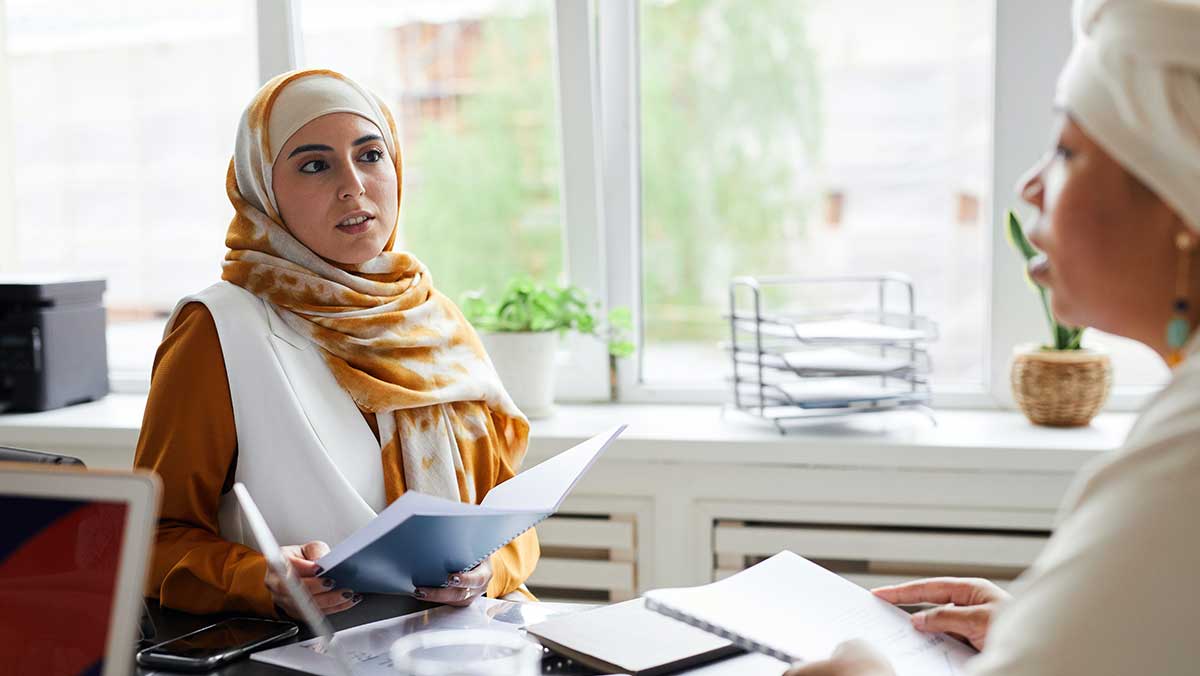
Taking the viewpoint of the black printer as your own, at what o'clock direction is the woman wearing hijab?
The woman wearing hijab is roughly at 10 o'clock from the black printer.

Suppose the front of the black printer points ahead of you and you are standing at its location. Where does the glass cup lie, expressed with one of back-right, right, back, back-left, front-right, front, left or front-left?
front-left

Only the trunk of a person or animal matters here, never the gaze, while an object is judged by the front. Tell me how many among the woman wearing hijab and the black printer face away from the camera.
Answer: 0

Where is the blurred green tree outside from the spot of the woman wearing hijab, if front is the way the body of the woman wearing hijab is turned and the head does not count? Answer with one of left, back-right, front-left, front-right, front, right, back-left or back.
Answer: left

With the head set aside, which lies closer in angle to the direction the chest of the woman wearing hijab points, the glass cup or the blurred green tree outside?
the glass cup

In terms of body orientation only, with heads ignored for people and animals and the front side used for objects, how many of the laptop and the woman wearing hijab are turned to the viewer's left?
0

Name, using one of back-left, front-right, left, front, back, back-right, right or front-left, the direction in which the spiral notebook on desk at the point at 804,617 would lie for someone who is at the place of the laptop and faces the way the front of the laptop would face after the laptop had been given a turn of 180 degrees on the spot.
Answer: right

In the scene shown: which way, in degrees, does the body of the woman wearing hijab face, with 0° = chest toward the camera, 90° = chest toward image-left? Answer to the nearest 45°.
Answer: approximately 315°

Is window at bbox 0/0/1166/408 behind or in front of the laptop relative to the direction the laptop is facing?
behind

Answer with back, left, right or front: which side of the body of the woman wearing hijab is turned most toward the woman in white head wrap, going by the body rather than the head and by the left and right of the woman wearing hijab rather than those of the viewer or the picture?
front

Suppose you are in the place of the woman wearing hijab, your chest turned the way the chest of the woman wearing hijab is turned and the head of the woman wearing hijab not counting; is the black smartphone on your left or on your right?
on your right

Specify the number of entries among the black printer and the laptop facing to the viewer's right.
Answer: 0

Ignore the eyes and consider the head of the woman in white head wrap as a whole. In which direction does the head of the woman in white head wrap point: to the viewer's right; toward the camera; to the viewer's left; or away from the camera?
to the viewer's left
